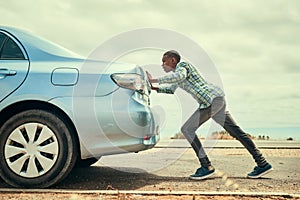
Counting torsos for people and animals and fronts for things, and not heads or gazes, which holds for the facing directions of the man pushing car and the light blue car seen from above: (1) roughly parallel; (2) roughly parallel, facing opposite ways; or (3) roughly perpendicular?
roughly parallel

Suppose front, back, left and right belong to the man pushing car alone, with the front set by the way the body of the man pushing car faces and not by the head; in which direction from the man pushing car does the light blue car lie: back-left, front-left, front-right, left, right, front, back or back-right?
front-left

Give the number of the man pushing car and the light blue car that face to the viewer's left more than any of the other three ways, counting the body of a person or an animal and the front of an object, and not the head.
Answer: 2

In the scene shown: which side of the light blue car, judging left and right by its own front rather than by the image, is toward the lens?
left

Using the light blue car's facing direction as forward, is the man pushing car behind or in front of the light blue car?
behind

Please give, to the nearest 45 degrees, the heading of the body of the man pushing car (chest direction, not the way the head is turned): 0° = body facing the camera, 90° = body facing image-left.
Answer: approximately 90°
